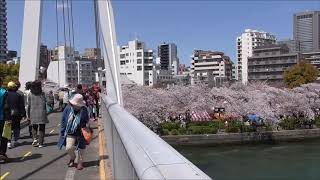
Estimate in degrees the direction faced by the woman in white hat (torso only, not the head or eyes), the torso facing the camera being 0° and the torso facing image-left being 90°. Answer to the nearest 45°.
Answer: approximately 0°

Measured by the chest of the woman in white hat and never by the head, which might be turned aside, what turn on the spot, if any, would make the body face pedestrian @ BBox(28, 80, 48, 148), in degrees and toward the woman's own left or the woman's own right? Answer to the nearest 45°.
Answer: approximately 180°

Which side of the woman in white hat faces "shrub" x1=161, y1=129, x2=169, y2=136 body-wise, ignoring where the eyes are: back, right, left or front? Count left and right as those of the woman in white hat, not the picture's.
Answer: back

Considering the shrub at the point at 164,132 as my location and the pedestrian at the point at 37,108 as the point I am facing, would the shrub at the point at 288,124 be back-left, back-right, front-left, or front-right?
back-left

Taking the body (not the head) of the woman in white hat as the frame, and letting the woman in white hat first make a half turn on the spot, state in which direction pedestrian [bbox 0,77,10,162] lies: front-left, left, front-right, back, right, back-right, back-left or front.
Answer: front-left
